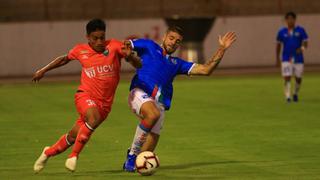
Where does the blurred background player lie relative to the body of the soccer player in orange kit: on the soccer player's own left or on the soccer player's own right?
on the soccer player's own left

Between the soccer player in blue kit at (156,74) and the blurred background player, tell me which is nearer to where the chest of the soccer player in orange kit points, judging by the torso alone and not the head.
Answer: the soccer player in blue kit

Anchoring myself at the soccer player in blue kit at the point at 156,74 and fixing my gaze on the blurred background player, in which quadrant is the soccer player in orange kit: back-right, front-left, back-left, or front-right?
back-left

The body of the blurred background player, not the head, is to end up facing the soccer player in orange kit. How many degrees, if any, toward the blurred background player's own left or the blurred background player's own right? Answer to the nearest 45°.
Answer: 0° — they already face them

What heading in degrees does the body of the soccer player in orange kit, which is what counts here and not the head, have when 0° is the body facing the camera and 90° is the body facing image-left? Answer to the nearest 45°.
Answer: approximately 315°

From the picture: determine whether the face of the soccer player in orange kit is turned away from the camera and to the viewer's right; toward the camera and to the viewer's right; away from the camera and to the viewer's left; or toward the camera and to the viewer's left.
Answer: toward the camera and to the viewer's right

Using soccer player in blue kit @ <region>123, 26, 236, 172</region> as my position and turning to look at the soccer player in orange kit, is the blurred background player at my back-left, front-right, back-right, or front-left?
back-right

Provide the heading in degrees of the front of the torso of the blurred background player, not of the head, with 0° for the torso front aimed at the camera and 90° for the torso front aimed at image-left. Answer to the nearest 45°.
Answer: approximately 0°
